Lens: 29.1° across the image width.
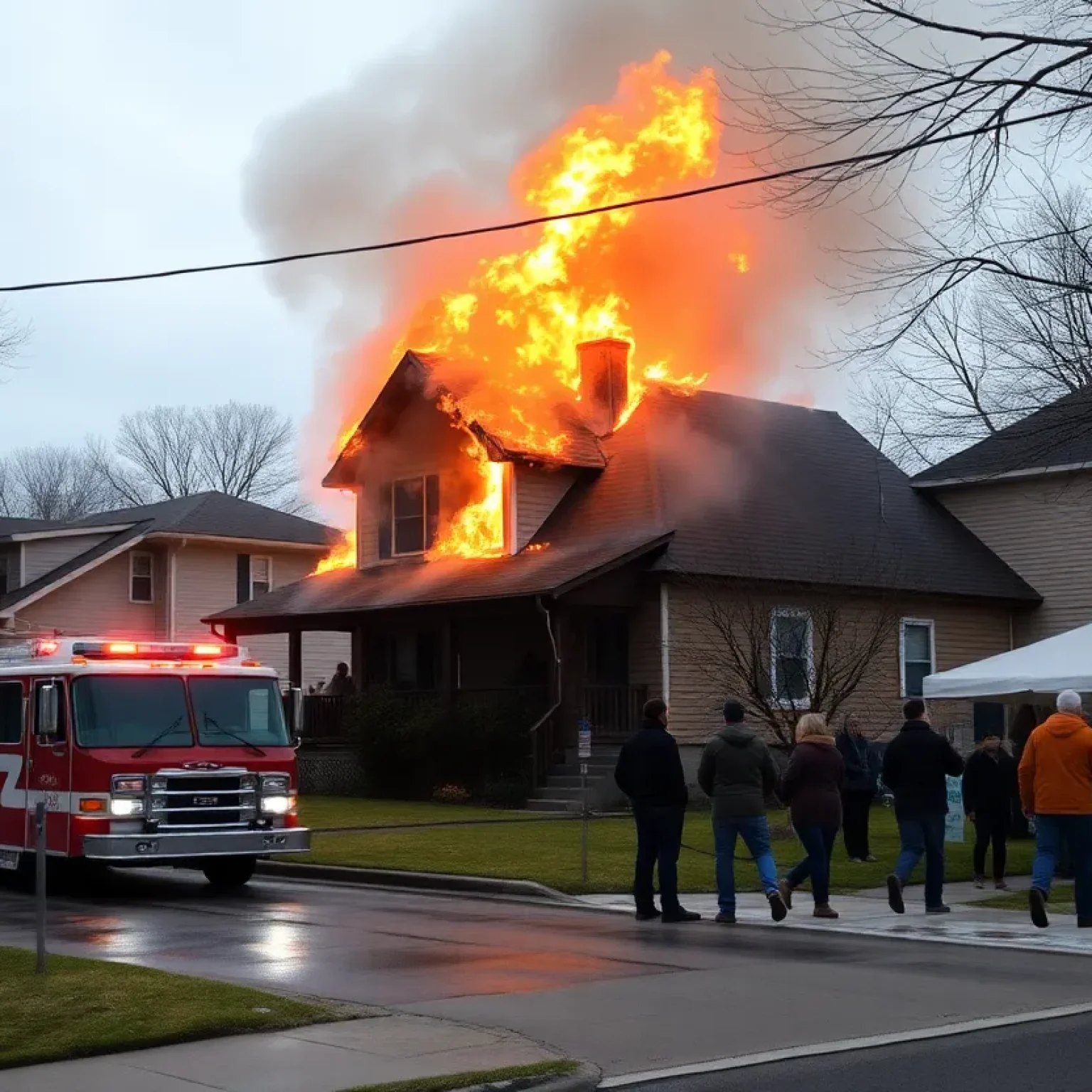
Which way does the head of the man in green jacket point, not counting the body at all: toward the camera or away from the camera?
away from the camera

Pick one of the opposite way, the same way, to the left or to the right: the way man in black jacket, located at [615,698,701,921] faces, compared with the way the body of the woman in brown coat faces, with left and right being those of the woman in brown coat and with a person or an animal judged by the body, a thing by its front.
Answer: the same way

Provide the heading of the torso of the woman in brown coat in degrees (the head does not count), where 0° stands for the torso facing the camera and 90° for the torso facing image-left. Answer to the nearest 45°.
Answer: approximately 225°

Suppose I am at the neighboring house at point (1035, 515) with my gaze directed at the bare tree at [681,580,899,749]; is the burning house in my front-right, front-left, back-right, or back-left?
front-right

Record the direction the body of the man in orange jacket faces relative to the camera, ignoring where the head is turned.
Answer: away from the camera

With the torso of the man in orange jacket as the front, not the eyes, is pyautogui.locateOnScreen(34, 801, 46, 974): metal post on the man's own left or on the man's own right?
on the man's own left

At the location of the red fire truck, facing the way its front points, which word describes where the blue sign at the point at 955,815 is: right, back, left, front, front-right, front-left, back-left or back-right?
front-left

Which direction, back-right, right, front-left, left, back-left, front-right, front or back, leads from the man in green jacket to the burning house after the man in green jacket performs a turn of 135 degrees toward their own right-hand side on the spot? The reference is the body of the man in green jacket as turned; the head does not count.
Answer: back-left

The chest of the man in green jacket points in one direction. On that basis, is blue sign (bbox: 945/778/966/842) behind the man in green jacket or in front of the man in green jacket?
in front

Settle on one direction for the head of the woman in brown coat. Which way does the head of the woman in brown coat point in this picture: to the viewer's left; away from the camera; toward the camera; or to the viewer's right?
away from the camera

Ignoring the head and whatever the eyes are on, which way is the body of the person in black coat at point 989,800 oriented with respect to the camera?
toward the camera

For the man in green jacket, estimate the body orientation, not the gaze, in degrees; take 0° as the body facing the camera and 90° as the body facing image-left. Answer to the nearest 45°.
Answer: approximately 180°

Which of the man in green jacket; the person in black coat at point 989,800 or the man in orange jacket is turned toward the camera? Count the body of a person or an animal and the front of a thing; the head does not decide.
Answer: the person in black coat

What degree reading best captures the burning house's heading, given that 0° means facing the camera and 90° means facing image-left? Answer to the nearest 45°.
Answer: approximately 45°

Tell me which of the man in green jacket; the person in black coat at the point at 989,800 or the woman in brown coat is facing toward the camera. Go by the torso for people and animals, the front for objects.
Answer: the person in black coat

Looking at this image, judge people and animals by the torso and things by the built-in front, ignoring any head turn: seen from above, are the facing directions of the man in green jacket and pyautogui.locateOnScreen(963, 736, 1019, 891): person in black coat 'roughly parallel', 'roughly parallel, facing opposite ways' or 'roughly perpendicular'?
roughly parallel, facing opposite ways
